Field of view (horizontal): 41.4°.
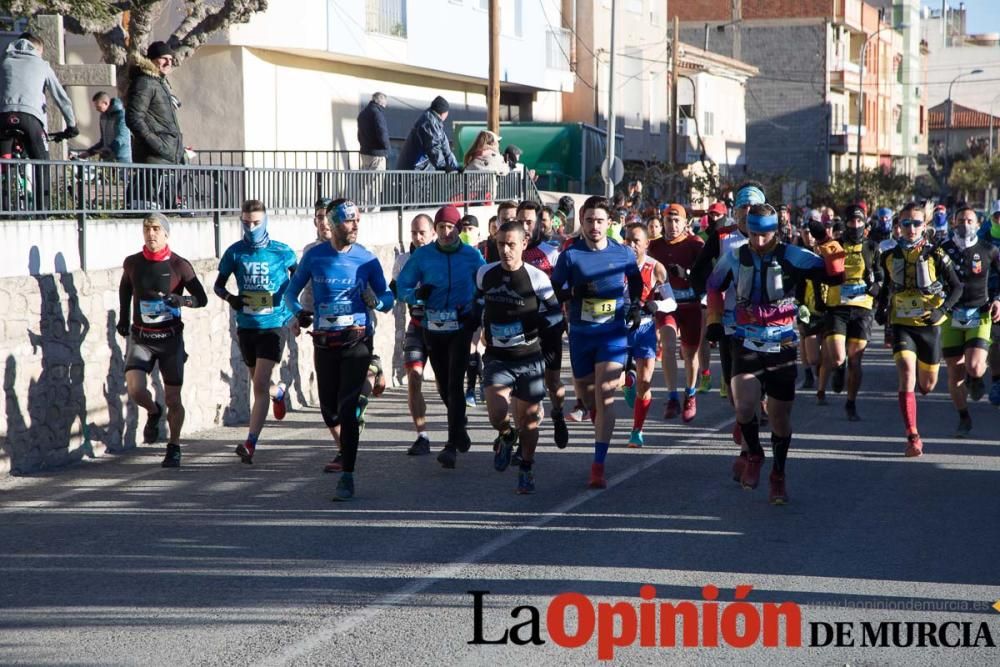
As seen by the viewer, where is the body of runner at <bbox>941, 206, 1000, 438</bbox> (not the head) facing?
toward the camera

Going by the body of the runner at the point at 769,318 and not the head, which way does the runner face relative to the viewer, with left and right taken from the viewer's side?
facing the viewer

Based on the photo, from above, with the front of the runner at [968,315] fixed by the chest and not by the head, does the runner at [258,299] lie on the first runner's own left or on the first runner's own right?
on the first runner's own right

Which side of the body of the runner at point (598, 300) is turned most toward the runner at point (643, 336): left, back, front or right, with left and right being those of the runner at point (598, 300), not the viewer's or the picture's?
back

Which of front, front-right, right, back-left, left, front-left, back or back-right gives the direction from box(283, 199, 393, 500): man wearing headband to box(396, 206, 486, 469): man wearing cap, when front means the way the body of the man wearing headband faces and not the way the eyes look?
back-left

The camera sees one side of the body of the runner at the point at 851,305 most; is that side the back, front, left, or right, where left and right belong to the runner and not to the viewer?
front

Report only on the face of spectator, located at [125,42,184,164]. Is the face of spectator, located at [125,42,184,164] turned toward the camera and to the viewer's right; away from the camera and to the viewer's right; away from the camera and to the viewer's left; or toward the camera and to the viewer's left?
toward the camera and to the viewer's right

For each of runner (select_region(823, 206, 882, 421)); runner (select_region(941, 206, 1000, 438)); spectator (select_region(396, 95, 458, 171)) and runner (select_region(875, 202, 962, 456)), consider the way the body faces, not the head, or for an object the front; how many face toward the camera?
3
